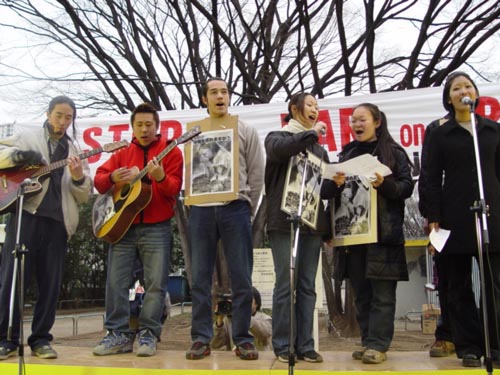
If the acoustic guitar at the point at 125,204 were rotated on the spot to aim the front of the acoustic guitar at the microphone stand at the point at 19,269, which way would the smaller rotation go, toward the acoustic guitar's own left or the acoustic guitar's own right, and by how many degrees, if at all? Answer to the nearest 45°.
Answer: approximately 45° to the acoustic guitar's own right

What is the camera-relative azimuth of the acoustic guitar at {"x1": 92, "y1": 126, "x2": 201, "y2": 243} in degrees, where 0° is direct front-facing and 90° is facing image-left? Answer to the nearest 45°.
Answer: approximately 45°

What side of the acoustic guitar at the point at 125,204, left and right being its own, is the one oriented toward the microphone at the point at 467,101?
left

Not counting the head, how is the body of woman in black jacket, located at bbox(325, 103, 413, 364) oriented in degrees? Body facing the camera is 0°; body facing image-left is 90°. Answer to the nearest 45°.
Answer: approximately 45°

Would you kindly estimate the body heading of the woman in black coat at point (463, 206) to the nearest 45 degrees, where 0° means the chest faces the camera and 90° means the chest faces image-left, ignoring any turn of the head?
approximately 0°

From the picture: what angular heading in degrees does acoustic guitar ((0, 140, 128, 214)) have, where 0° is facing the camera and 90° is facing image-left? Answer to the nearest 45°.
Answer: approximately 0°

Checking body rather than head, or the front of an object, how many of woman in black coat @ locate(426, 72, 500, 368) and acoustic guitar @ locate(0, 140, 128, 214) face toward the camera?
2
